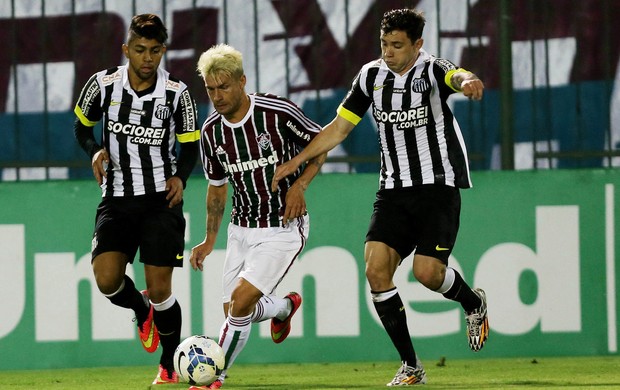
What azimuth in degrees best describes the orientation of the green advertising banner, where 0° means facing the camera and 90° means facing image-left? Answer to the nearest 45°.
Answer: approximately 0°

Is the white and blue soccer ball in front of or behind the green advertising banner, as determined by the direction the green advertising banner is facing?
in front
